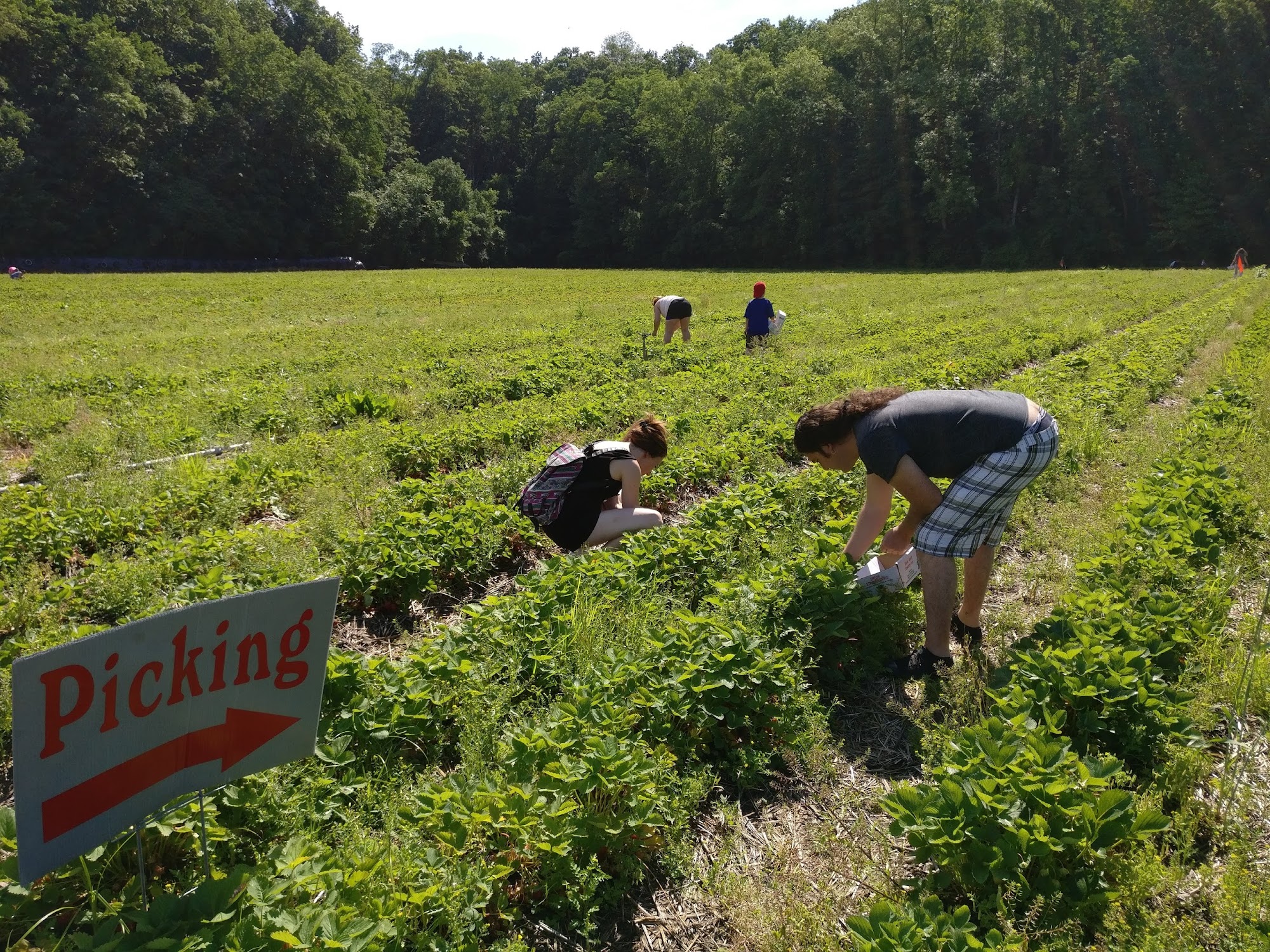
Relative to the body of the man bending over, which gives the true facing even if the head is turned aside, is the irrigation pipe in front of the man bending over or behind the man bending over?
in front

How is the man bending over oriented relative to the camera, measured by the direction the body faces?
to the viewer's left

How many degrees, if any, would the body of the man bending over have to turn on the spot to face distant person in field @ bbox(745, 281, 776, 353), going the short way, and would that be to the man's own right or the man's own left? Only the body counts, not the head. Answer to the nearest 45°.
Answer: approximately 90° to the man's own right

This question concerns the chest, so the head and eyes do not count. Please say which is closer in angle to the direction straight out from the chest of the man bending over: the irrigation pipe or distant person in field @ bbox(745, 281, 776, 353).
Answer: the irrigation pipe

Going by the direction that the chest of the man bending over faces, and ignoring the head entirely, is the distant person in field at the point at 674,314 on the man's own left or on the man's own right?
on the man's own right

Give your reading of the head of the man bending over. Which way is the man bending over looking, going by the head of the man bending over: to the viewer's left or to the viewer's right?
to the viewer's left
